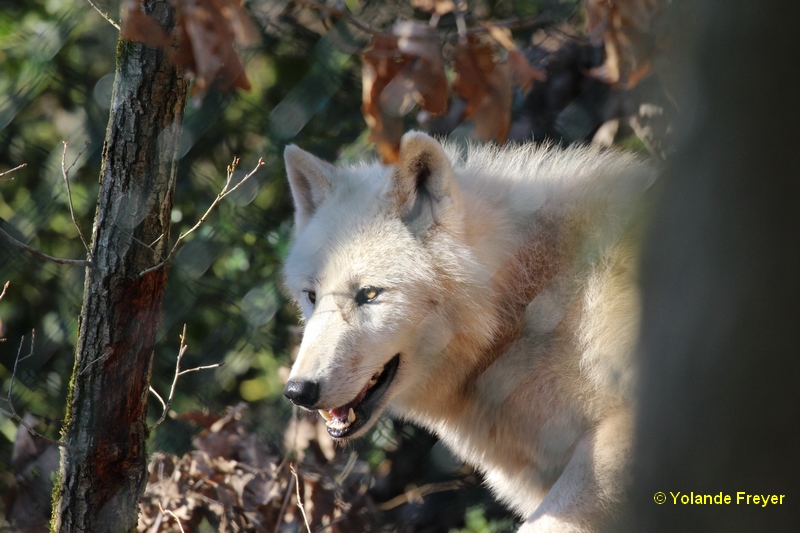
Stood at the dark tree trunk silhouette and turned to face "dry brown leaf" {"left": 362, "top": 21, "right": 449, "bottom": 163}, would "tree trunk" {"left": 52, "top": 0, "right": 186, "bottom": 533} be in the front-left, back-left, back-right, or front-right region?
front-left

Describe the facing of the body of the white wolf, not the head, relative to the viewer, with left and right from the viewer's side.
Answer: facing the viewer and to the left of the viewer

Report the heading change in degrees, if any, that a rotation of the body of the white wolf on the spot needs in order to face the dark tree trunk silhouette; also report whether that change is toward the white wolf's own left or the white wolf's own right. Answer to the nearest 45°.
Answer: approximately 45° to the white wolf's own left

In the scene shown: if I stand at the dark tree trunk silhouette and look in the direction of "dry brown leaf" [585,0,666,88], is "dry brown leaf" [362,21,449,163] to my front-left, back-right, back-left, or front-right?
front-left
